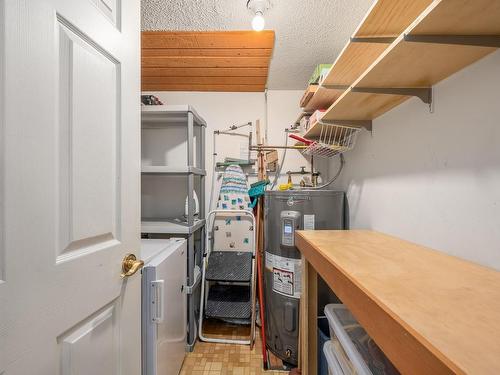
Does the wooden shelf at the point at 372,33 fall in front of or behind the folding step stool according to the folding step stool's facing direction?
in front

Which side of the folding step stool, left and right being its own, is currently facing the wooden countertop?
front

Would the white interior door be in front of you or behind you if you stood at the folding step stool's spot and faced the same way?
in front

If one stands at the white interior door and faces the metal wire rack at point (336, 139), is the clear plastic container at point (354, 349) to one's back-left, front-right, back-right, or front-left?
front-right

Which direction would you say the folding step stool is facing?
toward the camera

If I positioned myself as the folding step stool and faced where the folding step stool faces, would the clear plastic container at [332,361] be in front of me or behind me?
in front
